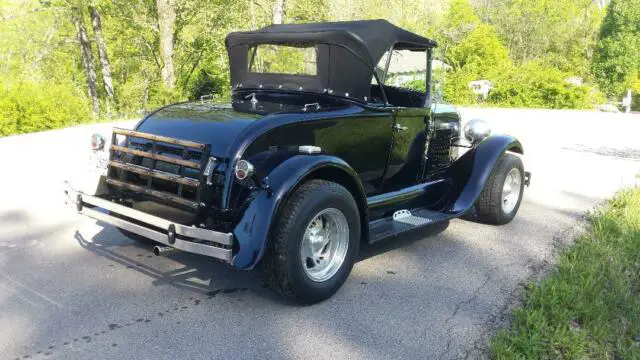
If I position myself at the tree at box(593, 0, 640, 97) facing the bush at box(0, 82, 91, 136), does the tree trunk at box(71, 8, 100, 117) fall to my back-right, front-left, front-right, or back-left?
front-right

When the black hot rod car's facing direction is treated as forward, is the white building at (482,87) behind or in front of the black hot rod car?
in front

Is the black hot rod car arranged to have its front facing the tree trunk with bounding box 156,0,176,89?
no

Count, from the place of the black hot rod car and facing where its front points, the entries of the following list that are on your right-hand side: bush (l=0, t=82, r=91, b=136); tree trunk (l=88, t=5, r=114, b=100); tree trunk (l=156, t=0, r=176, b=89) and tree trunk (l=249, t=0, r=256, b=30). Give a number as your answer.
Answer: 0

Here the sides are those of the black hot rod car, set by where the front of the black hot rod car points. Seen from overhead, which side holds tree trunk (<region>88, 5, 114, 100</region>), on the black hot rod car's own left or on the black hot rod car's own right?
on the black hot rod car's own left

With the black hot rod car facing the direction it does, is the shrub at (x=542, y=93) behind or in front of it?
in front

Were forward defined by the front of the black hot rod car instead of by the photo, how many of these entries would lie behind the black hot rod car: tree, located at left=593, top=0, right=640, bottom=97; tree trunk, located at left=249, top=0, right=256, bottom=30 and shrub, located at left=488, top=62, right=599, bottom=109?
0

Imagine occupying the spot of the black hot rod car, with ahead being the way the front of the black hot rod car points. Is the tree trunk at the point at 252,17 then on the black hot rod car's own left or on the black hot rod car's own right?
on the black hot rod car's own left

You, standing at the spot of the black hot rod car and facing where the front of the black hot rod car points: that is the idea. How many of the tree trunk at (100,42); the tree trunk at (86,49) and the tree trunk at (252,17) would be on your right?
0

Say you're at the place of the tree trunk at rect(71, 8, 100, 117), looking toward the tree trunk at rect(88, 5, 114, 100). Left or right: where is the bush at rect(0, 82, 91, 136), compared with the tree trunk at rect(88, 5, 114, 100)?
right

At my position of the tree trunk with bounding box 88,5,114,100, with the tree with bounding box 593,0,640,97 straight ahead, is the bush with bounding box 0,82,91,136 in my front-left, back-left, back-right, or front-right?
back-right

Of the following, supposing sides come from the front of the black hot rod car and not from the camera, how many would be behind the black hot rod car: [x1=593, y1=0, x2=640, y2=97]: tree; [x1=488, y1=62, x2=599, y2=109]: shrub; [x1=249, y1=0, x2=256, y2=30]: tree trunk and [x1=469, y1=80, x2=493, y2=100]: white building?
0

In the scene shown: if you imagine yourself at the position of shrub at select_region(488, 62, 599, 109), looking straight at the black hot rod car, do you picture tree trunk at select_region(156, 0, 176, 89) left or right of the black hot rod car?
right

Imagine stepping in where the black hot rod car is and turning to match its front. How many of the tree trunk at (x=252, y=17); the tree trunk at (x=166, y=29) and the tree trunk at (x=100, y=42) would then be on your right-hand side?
0

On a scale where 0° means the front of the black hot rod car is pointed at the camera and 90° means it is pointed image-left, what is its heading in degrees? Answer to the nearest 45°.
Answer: approximately 225°

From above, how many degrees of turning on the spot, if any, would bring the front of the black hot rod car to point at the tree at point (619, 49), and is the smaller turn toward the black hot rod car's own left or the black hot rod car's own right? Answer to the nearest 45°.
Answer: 0° — it already faces it

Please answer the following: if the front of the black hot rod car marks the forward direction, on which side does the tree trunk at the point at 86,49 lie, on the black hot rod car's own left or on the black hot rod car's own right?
on the black hot rod car's own left

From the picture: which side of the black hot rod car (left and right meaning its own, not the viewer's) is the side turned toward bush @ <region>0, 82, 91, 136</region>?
left
